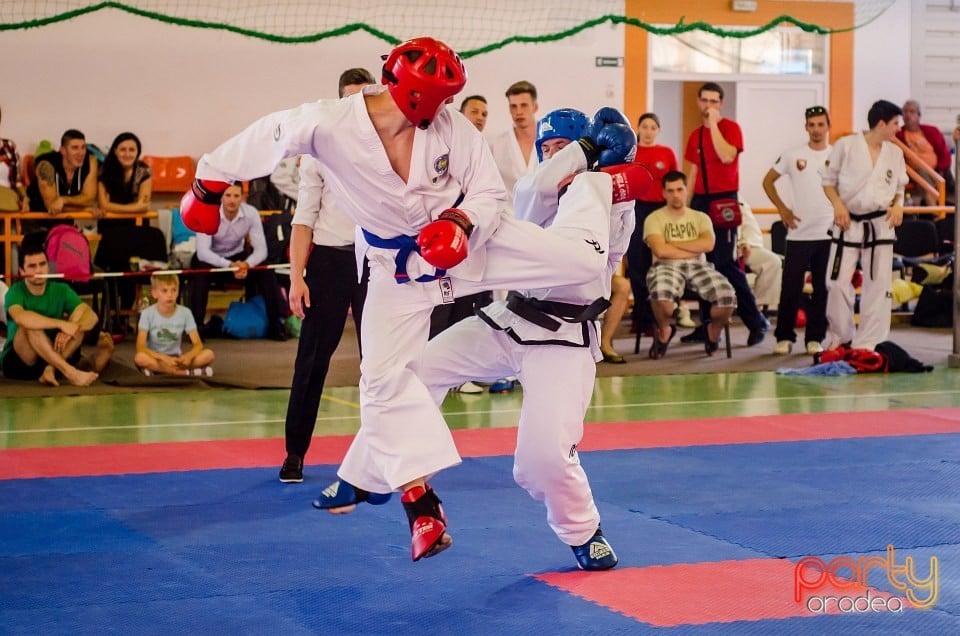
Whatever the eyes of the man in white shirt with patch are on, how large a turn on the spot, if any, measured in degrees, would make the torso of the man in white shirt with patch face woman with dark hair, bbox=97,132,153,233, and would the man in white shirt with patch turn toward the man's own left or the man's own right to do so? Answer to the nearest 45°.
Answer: approximately 90° to the man's own right

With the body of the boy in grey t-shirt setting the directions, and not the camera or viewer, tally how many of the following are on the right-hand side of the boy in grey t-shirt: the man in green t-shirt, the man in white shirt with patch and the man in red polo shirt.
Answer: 1

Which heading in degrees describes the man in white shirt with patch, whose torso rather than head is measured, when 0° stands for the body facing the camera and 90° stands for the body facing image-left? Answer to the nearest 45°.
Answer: approximately 0°
